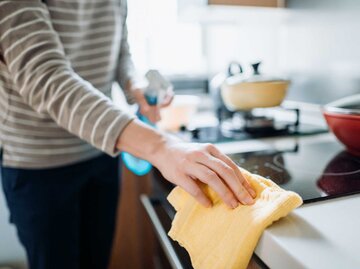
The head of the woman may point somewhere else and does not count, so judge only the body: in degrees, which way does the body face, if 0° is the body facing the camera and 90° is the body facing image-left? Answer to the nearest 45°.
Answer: approximately 315°
